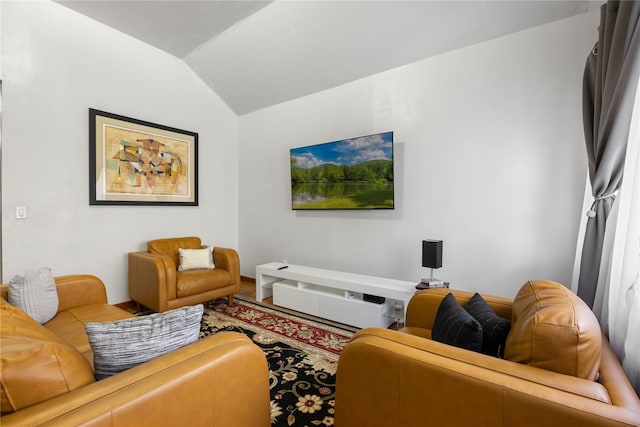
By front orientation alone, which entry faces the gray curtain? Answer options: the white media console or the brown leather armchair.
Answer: the brown leather armchair

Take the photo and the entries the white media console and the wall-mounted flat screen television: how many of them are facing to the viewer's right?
0

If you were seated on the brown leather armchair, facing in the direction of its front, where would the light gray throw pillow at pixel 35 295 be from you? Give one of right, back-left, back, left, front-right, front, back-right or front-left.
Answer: right

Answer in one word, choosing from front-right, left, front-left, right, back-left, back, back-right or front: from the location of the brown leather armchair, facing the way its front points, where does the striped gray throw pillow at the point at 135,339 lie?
front-right

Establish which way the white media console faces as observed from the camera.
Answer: facing the viewer and to the left of the viewer

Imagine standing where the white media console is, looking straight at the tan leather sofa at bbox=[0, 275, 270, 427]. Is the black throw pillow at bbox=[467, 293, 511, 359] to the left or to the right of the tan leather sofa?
left

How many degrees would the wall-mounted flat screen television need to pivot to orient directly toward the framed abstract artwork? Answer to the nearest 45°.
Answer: approximately 45° to its right

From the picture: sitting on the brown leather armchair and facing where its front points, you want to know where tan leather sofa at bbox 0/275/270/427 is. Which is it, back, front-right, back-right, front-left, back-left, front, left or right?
front-right

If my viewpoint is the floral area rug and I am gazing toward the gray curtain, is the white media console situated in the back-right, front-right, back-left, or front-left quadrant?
front-left

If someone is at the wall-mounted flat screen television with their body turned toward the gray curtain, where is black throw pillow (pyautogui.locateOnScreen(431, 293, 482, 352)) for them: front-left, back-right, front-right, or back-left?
front-right

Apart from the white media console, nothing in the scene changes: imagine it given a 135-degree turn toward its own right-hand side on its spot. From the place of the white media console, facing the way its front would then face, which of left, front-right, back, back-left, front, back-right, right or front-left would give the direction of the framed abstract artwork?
left

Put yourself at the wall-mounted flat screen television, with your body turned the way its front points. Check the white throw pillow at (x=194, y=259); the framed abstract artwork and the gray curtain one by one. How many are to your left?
1

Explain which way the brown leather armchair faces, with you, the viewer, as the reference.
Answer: facing the viewer and to the right of the viewer

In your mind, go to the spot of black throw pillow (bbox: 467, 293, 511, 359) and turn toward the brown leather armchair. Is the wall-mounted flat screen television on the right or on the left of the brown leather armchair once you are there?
right

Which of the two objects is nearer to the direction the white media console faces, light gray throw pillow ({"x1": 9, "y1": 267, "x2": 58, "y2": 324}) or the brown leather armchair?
the light gray throw pillow

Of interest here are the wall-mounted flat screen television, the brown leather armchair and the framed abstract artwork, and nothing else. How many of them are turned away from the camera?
0
